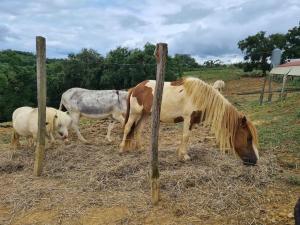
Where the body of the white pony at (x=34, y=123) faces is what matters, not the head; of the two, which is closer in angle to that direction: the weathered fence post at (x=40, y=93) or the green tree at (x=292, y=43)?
the green tree

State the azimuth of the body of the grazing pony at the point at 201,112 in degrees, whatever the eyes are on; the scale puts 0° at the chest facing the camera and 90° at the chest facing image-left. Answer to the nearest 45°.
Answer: approximately 270°

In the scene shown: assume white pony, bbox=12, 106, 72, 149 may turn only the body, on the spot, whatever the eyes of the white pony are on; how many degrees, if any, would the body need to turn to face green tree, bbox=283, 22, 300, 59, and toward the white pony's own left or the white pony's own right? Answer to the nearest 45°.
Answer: approximately 45° to the white pony's own left

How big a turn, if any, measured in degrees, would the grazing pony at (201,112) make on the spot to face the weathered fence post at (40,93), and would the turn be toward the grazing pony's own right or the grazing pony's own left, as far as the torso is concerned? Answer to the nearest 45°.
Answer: approximately 180°

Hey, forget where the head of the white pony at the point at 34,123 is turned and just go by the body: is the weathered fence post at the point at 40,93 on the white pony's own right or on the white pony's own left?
on the white pony's own right

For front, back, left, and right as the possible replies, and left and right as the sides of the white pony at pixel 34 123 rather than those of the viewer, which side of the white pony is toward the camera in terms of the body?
right

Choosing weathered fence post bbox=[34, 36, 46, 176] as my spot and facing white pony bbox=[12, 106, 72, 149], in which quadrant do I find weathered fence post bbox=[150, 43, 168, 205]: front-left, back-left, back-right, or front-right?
back-right

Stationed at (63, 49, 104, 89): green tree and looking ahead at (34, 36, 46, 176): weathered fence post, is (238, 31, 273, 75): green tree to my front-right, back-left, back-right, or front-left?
back-left

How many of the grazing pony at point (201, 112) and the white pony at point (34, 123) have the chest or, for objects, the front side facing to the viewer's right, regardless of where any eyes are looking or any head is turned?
2

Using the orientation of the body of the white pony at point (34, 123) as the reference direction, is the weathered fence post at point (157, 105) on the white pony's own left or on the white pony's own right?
on the white pony's own right
